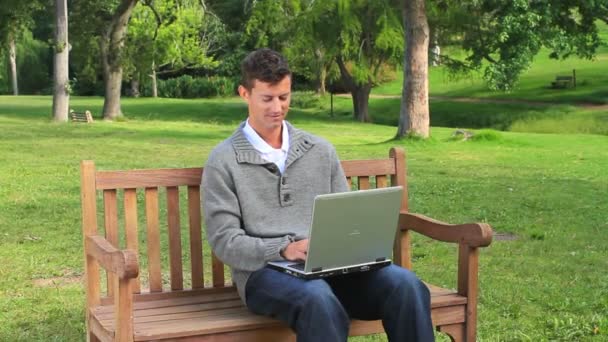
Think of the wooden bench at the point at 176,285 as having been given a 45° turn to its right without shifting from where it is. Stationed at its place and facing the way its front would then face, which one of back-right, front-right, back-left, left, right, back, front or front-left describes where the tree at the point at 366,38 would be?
back

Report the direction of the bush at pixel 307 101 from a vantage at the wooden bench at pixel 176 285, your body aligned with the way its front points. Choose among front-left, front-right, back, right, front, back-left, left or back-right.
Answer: back-left

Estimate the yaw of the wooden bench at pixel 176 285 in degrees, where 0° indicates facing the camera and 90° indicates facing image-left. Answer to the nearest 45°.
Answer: approximately 315°

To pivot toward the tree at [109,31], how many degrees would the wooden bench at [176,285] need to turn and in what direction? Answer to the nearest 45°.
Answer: approximately 135° to its left

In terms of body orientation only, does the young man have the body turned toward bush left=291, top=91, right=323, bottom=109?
no

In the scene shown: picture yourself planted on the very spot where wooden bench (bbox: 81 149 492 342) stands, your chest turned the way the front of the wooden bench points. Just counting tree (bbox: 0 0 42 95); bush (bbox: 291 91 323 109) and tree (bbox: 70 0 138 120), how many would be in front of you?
0

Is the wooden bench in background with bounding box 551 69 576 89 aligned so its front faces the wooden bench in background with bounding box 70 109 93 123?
no

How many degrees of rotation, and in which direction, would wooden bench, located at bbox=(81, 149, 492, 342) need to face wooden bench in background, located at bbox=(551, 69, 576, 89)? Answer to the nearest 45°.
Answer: approximately 135° to its left

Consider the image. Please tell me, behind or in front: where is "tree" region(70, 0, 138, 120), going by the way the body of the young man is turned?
behind

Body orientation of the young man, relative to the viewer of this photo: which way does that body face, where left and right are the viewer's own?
facing the viewer and to the right of the viewer
